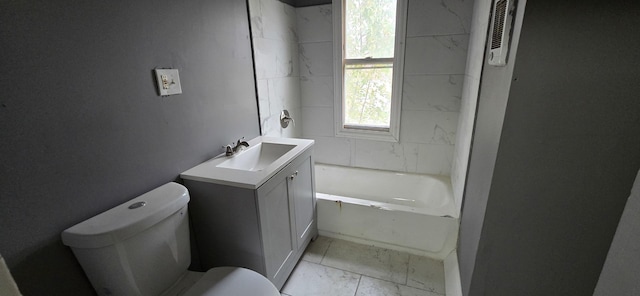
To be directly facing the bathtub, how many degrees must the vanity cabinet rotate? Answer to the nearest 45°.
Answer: approximately 45° to its left

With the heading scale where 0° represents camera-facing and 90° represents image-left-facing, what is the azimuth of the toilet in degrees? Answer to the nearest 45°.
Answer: approximately 315°

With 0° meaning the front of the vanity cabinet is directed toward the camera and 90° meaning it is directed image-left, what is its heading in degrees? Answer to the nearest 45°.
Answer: approximately 315°

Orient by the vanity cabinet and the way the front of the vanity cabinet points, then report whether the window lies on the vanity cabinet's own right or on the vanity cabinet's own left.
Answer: on the vanity cabinet's own left

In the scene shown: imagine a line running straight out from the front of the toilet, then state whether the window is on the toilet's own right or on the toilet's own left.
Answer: on the toilet's own left
